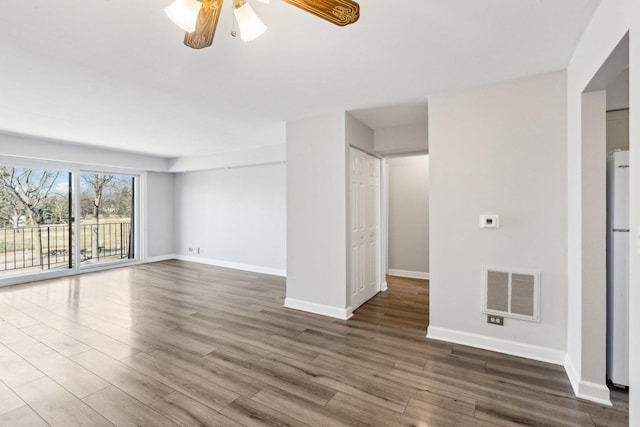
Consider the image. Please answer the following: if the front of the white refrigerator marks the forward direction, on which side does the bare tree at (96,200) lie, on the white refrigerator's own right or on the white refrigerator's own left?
on the white refrigerator's own right

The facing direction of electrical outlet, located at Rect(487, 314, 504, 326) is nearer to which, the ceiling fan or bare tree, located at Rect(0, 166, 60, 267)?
the ceiling fan

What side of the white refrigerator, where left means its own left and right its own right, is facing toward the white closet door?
right

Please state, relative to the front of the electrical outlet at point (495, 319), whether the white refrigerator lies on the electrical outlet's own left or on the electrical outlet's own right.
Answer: on the electrical outlet's own left

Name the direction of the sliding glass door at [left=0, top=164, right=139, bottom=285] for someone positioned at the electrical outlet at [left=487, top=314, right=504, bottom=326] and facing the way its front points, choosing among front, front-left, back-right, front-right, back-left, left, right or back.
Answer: right

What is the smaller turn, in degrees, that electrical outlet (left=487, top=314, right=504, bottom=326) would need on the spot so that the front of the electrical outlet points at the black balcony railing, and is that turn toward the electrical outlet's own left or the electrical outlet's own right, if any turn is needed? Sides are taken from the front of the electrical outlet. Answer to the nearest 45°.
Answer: approximately 90° to the electrical outlet's own right

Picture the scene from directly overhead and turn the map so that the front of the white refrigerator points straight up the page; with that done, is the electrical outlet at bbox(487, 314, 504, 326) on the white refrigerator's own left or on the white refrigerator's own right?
on the white refrigerator's own right

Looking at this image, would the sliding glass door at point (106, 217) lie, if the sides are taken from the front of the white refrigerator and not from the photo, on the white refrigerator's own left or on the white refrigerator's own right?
on the white refrigerator's own right

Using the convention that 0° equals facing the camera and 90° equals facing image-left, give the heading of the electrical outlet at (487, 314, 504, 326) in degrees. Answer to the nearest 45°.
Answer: approximately 0°
